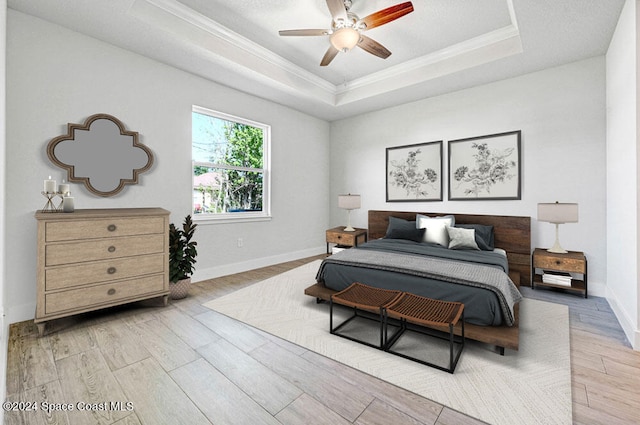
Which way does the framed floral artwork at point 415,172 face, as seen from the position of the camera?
facing the viewer and to the left of the viewer

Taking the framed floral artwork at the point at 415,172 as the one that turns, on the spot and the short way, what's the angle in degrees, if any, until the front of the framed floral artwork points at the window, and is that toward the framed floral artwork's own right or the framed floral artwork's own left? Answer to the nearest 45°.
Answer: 0° — it already faces it

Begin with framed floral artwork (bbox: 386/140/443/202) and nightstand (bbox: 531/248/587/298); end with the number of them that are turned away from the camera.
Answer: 0

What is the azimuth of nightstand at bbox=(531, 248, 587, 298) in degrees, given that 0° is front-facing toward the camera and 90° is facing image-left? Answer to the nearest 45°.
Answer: approximately 0°

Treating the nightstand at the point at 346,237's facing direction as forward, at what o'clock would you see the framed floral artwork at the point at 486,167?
The framed floral artwork is roughly at 8 o'clock from the nightstand.

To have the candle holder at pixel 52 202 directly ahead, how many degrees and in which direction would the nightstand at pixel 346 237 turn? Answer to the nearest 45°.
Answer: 0° — it already faces it

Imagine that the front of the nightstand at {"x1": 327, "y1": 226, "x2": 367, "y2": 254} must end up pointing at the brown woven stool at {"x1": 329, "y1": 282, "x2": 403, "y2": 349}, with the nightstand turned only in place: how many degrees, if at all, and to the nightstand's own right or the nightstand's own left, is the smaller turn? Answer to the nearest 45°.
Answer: approximately 45° to the nightstand's own left

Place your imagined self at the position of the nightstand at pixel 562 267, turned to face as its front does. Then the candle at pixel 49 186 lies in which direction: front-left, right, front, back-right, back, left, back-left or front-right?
front-right

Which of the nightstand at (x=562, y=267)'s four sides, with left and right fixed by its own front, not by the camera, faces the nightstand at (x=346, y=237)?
right

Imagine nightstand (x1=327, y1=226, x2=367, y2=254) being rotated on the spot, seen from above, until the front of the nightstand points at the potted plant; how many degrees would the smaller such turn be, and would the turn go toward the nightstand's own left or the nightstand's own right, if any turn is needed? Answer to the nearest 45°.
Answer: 0° — it already faces it

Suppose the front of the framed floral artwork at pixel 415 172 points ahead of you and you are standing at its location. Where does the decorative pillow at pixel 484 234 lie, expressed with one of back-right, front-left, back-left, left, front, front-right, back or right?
left

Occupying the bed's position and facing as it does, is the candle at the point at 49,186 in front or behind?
in front

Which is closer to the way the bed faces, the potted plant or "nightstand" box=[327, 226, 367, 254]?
the potted plant

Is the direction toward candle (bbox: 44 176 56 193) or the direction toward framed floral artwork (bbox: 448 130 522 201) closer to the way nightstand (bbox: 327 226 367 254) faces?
the candle

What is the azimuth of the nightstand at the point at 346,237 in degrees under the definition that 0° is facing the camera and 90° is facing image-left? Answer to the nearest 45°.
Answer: approximately 45°
